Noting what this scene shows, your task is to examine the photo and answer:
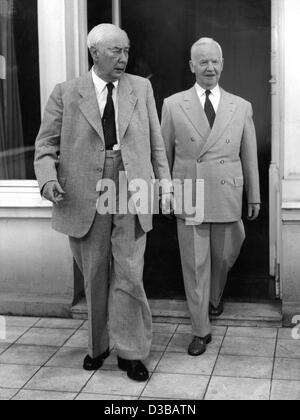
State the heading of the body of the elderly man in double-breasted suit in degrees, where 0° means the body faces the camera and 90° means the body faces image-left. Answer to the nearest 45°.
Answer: approximately 0°

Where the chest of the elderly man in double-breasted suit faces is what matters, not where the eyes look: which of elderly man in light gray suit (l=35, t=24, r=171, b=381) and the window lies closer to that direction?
the elderly man in light gray suit

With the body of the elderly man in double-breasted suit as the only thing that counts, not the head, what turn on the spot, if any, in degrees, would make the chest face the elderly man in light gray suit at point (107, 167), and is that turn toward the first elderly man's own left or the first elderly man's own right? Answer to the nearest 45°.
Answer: approximately 45° to the first elderly man's own right

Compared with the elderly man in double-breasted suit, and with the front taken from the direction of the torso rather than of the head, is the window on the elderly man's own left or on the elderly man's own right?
on the elderly man's own right
